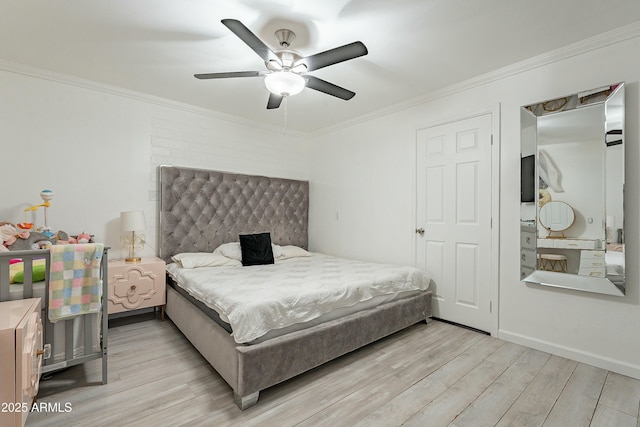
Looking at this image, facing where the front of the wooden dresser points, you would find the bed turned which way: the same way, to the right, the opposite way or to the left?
to the right

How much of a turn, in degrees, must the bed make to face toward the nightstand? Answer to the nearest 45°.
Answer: approximately 135° to its right

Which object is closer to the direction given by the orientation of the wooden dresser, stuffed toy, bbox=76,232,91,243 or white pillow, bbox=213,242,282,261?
the white pillow

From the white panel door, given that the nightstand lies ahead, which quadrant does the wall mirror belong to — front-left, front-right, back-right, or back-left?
back-left

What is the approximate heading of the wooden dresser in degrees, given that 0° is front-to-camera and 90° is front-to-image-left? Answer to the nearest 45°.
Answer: approximately 270°

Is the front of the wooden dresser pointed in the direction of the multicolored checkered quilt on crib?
no

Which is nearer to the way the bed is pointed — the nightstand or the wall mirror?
the wall mirror

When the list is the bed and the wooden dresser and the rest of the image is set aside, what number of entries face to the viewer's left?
0

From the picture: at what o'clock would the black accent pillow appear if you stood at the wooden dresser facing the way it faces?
The black accent pillow is roughly at 11 o'clock from the wooden dresser.

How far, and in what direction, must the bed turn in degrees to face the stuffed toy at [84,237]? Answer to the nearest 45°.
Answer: approximately 135° to its right

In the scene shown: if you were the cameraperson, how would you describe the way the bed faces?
facing the viewer and to the right of the viewer

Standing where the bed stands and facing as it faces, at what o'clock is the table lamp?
The table lamp is roughly at 5 o'clock from the bed.

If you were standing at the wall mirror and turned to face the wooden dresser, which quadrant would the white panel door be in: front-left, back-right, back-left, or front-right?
front-right
